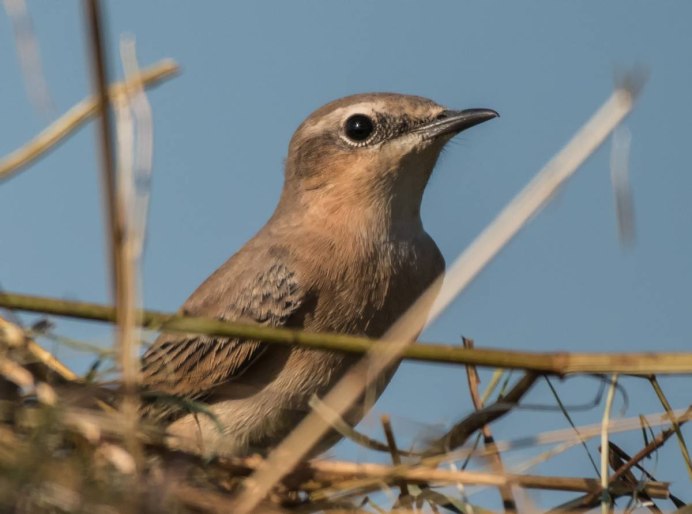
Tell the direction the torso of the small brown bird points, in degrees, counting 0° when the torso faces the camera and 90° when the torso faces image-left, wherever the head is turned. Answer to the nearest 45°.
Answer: approximately 270°

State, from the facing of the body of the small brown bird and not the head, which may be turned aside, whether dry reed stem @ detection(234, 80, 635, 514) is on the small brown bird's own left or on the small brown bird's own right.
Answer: on the small brown bird's own right

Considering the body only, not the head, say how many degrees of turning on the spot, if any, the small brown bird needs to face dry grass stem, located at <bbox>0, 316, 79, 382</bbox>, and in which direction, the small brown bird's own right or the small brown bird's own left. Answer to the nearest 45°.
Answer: approximately 135° to the small brown bird's own right
